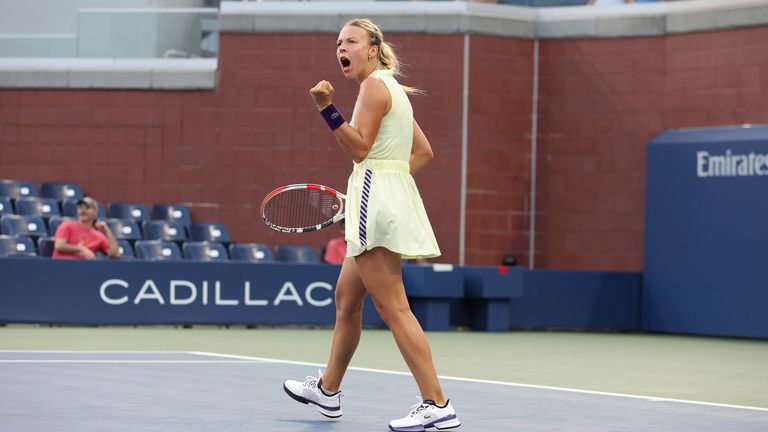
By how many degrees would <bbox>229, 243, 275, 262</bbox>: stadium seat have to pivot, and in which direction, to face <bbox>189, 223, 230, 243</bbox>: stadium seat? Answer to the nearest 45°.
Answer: approximately 135° to its right

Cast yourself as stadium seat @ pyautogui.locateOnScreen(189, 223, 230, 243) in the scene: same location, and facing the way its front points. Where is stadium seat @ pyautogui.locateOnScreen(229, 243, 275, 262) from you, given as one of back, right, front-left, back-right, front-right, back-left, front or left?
front-left

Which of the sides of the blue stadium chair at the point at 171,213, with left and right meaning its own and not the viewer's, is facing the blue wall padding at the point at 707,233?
left

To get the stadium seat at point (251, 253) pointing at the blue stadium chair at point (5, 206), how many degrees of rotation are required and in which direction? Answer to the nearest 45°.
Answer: approximately 90° to its right

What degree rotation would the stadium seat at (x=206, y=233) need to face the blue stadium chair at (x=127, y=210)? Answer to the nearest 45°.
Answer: approximately 90° to its right

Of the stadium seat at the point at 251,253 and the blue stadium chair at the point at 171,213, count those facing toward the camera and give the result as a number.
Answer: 2

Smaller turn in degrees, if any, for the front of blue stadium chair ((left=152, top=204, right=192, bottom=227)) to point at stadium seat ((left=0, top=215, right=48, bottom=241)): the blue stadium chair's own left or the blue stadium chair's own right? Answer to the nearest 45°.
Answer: approximately 45° to the blue stadium chair's own right
